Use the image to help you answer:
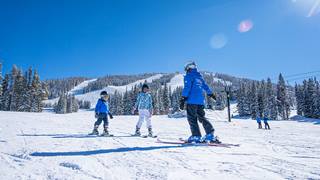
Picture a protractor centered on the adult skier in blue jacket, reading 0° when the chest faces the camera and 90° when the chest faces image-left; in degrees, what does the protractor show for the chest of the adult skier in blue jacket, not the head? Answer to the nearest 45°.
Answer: approximately 135°

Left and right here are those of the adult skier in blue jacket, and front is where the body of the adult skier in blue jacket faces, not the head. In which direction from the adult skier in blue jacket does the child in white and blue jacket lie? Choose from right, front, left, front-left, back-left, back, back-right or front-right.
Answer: front

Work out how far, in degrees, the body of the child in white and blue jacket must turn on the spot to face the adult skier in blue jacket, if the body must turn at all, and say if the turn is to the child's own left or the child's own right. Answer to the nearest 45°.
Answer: approximately 45° to the child's own left

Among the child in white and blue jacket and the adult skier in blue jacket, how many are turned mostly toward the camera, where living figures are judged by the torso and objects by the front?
1

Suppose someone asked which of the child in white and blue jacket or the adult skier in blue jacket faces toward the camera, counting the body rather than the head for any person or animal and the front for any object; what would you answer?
the child in white and blue jacket

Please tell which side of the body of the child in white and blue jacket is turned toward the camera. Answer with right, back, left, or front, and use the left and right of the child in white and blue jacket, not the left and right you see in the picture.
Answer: front
